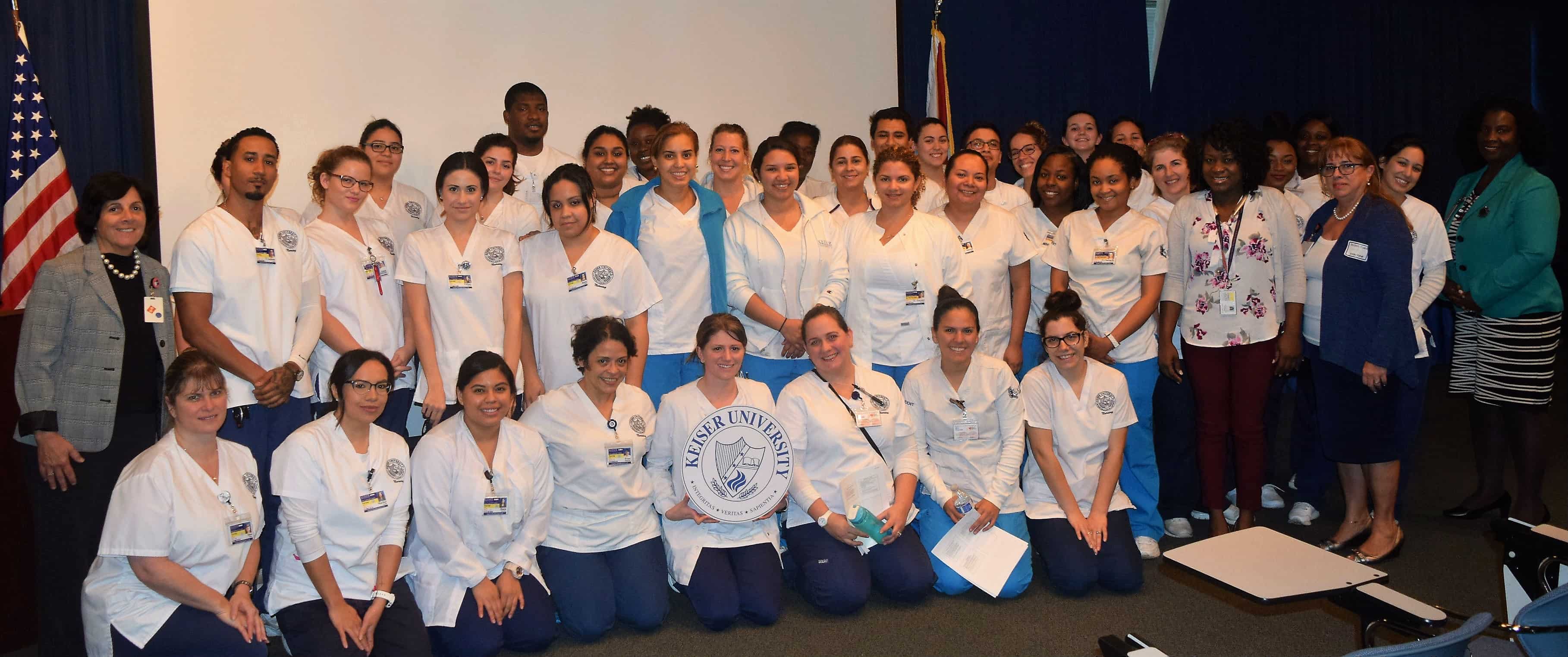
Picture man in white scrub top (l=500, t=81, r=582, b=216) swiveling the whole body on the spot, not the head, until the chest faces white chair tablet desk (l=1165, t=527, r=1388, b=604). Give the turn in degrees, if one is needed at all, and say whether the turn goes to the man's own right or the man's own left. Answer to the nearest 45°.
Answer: approximately 45° to the man's own left

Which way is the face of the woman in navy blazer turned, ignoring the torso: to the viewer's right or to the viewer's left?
to the viewer's left

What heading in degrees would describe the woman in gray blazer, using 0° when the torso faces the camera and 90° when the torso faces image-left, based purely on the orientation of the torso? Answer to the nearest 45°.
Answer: approximately 315°

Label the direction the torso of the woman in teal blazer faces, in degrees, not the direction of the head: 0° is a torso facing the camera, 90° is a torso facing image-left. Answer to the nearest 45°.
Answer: approximately 45°

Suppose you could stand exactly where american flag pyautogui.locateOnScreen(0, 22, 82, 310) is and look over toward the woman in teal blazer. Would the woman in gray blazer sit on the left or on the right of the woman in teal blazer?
right

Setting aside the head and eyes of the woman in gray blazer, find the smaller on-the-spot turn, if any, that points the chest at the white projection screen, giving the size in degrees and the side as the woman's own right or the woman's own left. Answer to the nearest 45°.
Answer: approximately 90° to the woman's own left

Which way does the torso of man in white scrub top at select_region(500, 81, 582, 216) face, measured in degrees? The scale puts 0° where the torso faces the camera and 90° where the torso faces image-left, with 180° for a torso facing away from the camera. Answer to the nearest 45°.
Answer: approximately 0°
